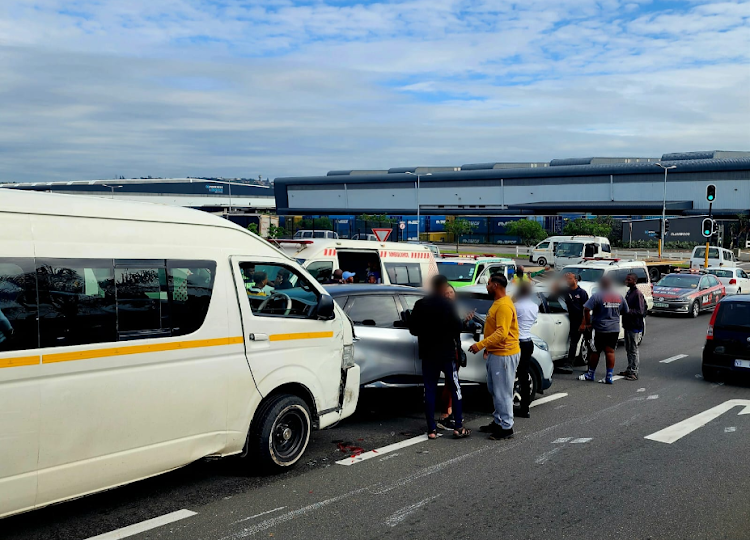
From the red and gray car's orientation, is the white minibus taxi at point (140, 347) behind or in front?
in front

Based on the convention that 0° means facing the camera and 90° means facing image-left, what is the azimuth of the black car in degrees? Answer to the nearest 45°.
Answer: approximately 180°

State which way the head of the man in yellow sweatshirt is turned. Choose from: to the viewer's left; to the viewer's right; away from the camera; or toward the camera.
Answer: to the viewer's left

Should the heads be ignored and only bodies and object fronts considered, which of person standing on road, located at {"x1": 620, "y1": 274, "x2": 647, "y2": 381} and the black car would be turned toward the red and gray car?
the black car

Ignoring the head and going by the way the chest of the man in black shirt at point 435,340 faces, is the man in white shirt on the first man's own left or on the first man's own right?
on the first man's own right

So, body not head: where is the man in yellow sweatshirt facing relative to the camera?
to the viewer's left

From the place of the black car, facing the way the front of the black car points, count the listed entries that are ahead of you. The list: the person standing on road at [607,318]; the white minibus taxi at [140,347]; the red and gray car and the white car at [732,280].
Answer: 2

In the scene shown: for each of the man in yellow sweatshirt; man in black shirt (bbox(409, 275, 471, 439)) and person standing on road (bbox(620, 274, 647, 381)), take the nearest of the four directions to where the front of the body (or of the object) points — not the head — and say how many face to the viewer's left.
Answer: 2

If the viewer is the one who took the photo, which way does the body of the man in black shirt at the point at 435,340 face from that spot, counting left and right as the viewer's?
facing away from the viewer

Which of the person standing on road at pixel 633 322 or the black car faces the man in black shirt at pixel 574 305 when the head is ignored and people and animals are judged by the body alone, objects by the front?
the person standing on road

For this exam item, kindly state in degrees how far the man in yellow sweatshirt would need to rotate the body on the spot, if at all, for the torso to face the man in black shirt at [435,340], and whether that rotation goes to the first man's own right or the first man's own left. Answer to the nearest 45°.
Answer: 0° — they already face them

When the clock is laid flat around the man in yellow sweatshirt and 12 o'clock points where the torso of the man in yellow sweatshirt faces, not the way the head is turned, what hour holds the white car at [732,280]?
The white car is roughly at 4 o'clock from the man in yellow sweatshirt.

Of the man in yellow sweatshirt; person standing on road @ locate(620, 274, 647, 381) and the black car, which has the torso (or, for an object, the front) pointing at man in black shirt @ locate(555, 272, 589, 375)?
the person standing on road

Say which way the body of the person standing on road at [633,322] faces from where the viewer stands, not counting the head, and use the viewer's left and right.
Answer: facing to the left of the viewer

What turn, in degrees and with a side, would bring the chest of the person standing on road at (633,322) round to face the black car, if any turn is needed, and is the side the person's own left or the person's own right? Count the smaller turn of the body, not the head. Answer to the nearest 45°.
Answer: approximately 180°
